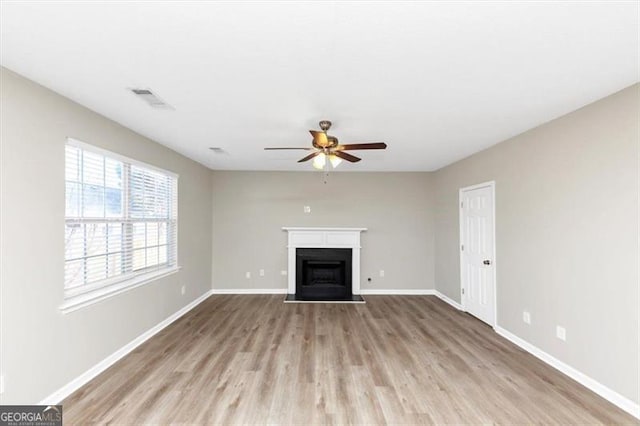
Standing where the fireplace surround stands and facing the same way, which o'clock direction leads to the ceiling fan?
The ceiling fan is roughly at 12 o'clock from the fireplace surround.

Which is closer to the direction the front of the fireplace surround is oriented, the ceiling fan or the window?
the ceiling fan

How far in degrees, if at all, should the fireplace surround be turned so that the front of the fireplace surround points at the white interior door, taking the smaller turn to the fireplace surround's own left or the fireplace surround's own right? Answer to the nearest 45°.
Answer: approximately 45° to the fireplace surround's own left

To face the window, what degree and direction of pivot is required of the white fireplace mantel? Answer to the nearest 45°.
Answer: approximately 45° to its right

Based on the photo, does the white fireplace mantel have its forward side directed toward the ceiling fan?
yes

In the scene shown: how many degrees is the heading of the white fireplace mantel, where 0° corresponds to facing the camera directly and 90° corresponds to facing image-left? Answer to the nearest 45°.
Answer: approximately 0°
